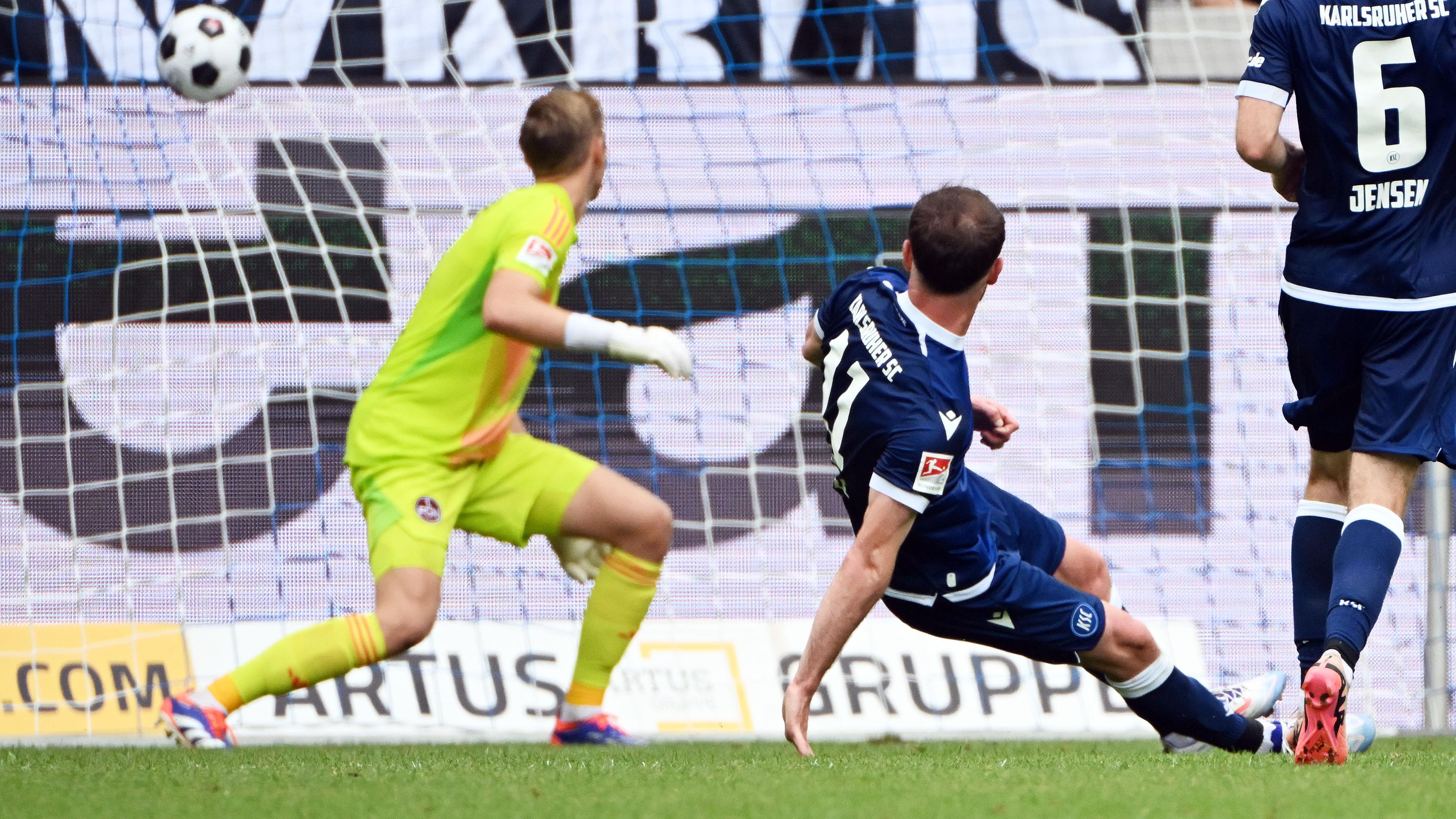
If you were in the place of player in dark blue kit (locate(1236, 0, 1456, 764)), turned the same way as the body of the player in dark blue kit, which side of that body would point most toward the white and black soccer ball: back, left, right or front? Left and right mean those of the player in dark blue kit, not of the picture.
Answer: left

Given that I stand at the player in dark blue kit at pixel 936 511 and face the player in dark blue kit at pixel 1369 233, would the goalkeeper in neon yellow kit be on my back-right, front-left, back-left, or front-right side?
back-left

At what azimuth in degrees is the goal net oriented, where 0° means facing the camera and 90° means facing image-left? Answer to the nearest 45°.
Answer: approximately 0°

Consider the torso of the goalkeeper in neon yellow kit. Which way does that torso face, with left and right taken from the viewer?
facing to the right of the viewer

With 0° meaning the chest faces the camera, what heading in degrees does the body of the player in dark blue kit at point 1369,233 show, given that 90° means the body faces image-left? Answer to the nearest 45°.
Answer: approximately 180°

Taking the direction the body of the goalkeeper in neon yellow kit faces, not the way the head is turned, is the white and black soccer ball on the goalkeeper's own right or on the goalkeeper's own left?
on the goalkeeper's own left
